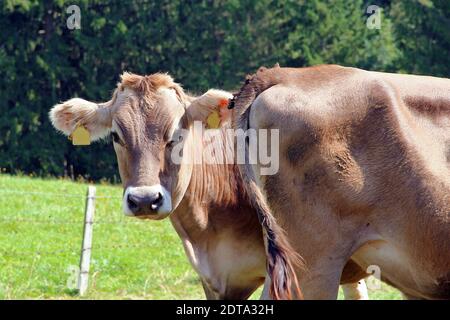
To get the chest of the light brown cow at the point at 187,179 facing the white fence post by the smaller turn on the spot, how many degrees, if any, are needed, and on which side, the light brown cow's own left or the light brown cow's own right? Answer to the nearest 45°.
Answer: approximately 135° to the light brown cow's own right

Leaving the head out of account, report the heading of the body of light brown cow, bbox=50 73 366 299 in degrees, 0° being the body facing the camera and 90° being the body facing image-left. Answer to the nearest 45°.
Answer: approximately 45°
